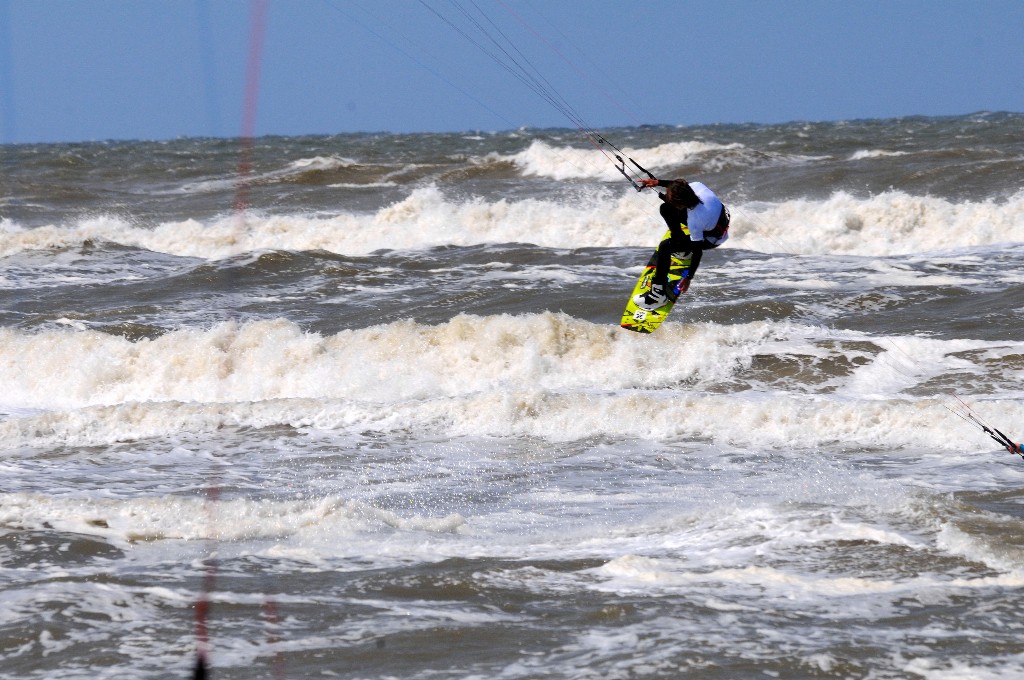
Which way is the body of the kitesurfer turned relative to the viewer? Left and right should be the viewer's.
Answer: facing to the left of the viewer
